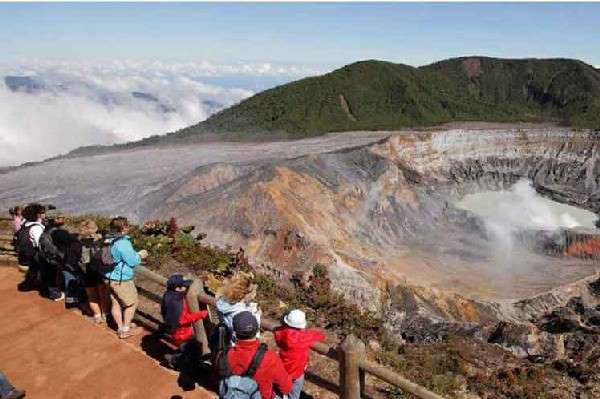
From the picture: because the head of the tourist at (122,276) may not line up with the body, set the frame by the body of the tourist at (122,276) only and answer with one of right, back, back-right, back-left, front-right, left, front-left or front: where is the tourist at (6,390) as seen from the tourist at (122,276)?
back

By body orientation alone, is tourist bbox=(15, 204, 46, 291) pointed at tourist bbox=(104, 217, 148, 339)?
no

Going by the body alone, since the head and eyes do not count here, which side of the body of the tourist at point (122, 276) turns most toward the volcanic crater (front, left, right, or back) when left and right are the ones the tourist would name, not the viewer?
front

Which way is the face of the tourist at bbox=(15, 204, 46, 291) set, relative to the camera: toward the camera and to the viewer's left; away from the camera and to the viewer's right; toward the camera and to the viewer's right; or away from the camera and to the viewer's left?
away from the camera and to the viewer's right

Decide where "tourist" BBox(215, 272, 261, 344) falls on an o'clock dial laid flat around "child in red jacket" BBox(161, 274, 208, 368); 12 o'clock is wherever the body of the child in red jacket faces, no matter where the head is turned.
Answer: The tourist is roughly at 2 o'clock from the child in red jacket.

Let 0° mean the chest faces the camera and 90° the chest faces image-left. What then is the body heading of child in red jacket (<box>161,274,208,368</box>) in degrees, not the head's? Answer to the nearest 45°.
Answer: approximately 270°

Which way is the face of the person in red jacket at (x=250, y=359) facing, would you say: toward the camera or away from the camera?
away from the camera

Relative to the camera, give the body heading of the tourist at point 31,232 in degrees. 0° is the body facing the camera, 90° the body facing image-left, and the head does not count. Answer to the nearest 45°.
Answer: approximately 225°

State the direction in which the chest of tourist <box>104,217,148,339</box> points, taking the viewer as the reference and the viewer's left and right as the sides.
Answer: facing away from the viewer and to the right of the viewer

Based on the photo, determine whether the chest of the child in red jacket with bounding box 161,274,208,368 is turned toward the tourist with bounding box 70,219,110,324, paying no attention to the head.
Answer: no

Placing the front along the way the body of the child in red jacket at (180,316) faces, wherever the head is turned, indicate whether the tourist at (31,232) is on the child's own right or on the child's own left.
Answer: on the child's own left

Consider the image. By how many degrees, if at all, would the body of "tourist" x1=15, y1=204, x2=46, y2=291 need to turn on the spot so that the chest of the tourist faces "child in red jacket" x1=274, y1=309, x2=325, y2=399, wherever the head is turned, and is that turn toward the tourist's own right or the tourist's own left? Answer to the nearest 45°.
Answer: approximately 90° to the tourist's own right

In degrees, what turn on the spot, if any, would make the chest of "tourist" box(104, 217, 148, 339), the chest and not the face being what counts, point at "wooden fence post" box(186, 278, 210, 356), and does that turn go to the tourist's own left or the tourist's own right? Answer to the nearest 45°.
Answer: approximately 90° to the tourist's own right

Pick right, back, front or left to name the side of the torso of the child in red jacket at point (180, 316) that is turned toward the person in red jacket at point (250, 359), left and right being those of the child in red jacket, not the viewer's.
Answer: right

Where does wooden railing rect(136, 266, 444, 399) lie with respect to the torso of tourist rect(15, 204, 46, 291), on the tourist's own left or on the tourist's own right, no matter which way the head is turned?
on the tourist's own right

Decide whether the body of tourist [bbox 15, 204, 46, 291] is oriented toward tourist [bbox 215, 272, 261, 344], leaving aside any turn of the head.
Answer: no

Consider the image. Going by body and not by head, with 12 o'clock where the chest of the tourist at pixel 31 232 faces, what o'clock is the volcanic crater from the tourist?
The volcanic crater is roughly at 12 o'clock from the tourist.

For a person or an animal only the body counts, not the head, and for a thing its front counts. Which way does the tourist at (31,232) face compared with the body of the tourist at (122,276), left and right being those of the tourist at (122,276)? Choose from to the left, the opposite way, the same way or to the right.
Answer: the same way
